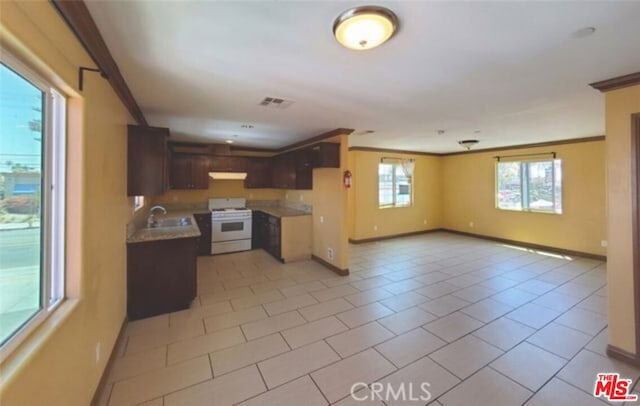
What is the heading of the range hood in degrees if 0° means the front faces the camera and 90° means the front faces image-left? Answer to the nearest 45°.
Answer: approximately 0°

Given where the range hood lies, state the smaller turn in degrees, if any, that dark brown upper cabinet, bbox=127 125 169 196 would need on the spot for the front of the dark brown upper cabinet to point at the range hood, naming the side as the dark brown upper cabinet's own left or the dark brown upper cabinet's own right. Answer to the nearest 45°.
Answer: approximately 45° to the dark brown upper cabinet's own left

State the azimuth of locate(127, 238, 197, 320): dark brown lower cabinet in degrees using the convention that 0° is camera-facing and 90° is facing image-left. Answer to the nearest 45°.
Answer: approximately 270°

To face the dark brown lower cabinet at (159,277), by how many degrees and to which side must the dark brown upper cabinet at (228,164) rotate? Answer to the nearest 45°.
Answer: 0° — it already faces it

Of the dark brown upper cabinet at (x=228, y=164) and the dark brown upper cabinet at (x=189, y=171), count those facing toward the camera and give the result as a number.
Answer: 2

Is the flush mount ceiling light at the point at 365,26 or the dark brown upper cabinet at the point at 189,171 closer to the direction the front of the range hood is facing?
the flush mount ceiling light

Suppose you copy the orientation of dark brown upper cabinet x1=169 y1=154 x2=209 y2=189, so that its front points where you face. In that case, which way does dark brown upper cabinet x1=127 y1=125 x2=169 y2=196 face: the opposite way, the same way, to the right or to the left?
to the left

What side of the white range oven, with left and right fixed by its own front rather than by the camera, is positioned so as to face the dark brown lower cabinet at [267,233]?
left

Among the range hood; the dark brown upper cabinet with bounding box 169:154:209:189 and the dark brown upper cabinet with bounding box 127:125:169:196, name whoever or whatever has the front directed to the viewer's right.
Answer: the dark brown upper cabinet with bounding box 127:125:169:196
